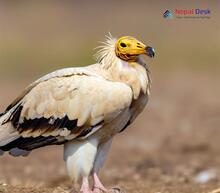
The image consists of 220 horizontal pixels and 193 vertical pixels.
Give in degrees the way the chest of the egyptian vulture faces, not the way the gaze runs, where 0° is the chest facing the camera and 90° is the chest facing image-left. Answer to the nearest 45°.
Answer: approximately 270°
